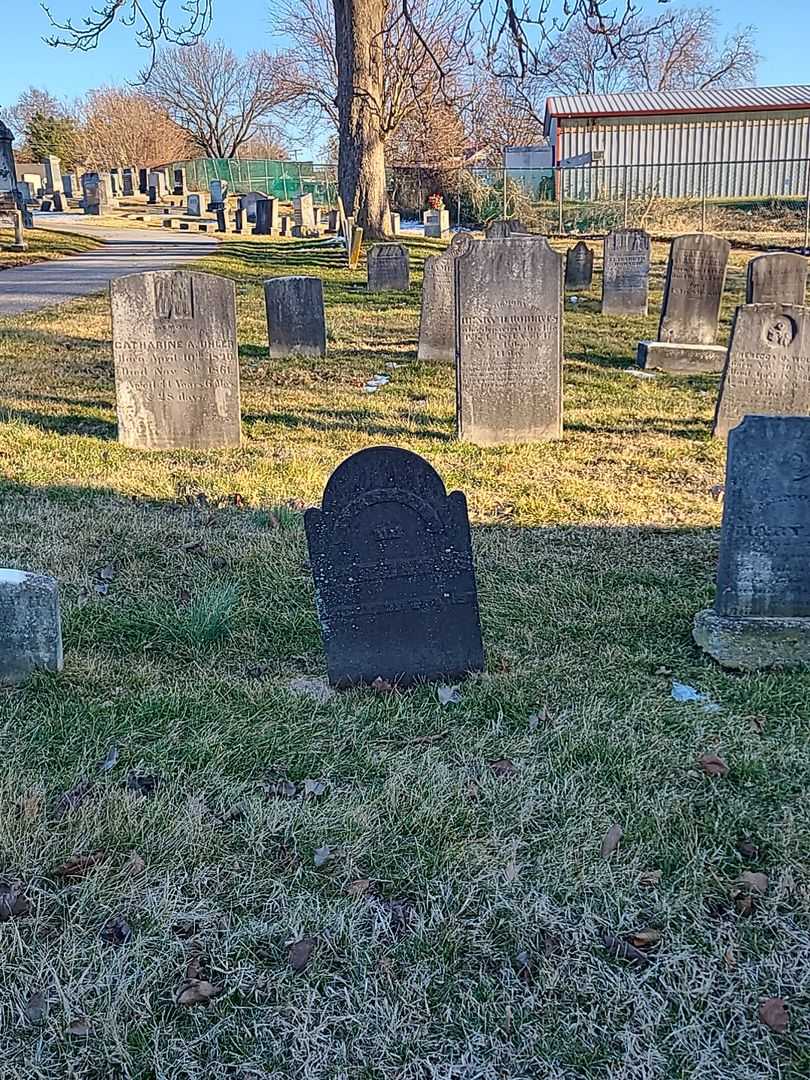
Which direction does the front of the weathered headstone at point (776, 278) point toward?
toward the camera

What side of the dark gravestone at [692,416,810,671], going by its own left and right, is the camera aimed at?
front

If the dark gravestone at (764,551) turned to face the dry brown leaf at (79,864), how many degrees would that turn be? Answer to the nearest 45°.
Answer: approximately 45° to its right

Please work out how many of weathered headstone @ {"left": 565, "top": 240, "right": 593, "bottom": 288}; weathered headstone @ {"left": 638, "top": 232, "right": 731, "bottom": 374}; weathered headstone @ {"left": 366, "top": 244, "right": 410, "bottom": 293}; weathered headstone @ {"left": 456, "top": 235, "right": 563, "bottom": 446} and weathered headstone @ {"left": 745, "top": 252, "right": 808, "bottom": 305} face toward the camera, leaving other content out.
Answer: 5

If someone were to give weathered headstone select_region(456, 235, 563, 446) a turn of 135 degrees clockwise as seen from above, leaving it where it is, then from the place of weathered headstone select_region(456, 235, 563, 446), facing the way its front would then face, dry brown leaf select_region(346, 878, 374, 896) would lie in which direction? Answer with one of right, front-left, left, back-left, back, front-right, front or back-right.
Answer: back-left

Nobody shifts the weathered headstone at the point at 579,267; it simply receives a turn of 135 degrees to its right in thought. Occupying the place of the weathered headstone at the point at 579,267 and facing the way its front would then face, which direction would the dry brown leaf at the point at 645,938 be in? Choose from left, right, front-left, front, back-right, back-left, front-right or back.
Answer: back-left

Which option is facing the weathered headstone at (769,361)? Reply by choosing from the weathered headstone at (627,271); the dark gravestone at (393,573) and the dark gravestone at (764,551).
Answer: the weathered headstone at (627,271)

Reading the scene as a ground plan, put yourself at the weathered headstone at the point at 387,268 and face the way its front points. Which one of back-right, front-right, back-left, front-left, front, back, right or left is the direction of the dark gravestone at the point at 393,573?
front

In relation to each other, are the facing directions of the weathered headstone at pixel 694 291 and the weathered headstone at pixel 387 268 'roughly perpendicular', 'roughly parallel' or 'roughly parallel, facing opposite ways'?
roughly parallel

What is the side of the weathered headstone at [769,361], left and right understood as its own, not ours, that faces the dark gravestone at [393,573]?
front

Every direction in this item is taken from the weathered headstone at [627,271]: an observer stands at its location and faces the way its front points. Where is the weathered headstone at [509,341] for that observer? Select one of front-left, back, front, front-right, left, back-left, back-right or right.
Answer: front

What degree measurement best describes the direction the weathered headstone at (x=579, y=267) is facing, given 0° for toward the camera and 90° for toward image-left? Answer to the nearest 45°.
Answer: approximately 0°

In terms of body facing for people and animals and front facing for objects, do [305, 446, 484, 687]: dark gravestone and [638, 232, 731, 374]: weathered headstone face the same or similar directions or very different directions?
same or similar directions

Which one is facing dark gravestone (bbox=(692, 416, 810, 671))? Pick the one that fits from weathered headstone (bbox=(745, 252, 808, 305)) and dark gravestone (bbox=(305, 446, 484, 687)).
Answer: the weathered headstone

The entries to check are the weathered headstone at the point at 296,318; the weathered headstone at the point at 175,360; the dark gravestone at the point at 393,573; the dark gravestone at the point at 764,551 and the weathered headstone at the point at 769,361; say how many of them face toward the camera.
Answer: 5

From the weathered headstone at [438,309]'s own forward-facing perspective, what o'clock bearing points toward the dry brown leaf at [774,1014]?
The dry brown leaf is roughly at 12 o'clock from the weathered headstone.

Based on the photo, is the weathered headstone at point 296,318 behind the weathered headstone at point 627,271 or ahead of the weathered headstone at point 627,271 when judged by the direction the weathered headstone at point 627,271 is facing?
ahead

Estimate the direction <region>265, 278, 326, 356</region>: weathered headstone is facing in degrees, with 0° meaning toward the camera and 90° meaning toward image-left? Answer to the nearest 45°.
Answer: approximately 0°

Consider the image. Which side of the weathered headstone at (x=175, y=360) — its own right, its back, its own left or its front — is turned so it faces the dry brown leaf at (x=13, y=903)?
front

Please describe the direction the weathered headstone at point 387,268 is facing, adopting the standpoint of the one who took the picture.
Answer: facing the viewer

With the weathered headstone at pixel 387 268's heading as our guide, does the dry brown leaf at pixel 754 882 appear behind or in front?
in front

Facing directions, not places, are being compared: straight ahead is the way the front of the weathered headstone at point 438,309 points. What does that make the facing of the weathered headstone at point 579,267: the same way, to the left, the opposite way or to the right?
the same way
